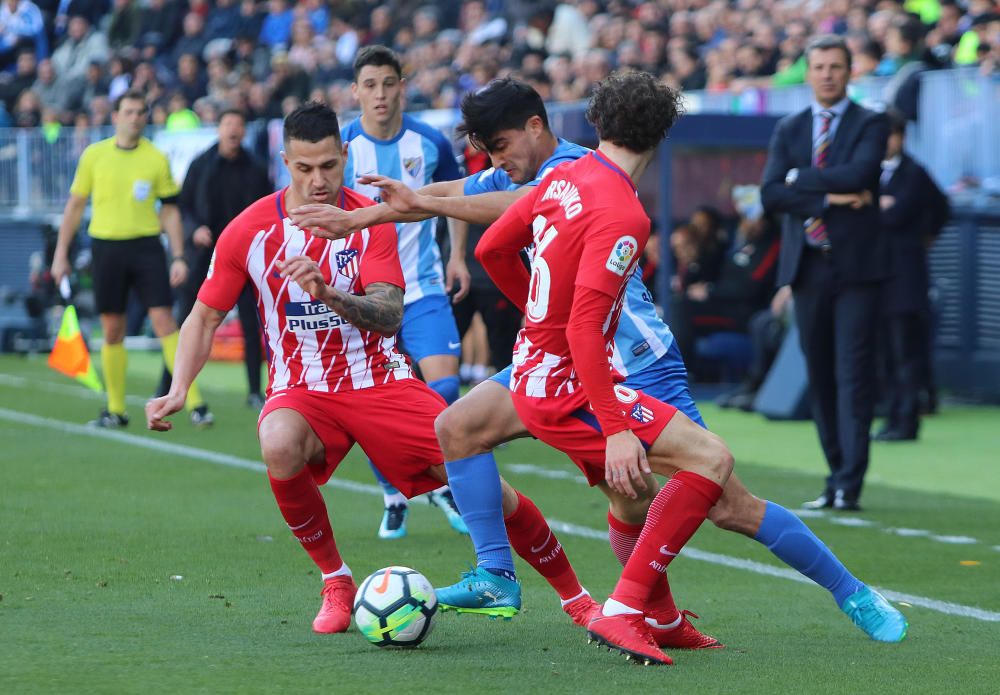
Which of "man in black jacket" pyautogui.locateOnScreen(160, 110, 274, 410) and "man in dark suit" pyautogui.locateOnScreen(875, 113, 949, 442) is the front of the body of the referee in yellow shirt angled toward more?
the man in dark suit

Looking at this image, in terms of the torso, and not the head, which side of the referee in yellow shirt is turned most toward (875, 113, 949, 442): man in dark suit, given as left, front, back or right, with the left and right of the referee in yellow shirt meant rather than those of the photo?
left

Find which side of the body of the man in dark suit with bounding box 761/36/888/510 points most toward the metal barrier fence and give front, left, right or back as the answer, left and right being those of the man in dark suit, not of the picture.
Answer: back

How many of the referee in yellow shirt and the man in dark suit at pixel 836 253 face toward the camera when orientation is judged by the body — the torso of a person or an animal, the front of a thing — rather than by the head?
2

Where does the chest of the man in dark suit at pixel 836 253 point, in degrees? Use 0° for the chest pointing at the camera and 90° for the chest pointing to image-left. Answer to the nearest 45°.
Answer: approximately 0°

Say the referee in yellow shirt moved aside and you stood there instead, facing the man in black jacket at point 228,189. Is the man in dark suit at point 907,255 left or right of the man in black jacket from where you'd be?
right

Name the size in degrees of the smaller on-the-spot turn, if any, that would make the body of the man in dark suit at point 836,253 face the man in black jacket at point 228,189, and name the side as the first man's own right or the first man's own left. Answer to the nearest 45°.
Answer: approximately 135° to the first man's own right

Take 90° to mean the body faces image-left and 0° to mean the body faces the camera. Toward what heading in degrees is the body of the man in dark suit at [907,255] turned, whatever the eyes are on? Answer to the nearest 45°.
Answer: approximately 45°
